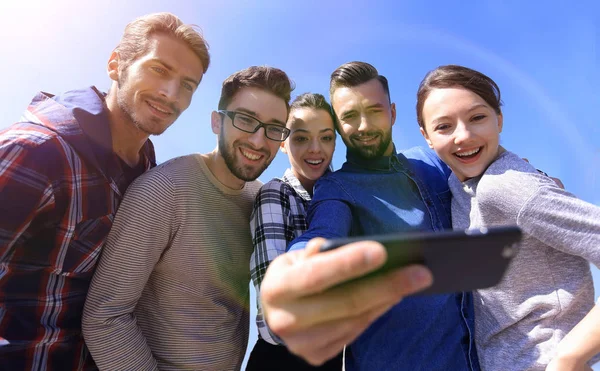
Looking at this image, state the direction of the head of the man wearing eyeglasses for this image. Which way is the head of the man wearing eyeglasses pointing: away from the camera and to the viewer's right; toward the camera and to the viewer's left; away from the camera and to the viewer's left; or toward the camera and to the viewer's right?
toward the camera and to the viewer's right

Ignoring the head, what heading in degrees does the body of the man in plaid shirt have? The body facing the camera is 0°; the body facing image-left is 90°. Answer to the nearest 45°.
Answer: approximately 315°

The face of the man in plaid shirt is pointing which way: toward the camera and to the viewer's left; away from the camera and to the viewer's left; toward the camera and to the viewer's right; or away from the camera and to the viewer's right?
toward the camera and to the viewer's right

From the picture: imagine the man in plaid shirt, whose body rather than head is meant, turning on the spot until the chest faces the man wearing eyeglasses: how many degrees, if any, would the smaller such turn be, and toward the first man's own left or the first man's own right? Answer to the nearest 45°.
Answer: approximately 45° to the first man's own left
